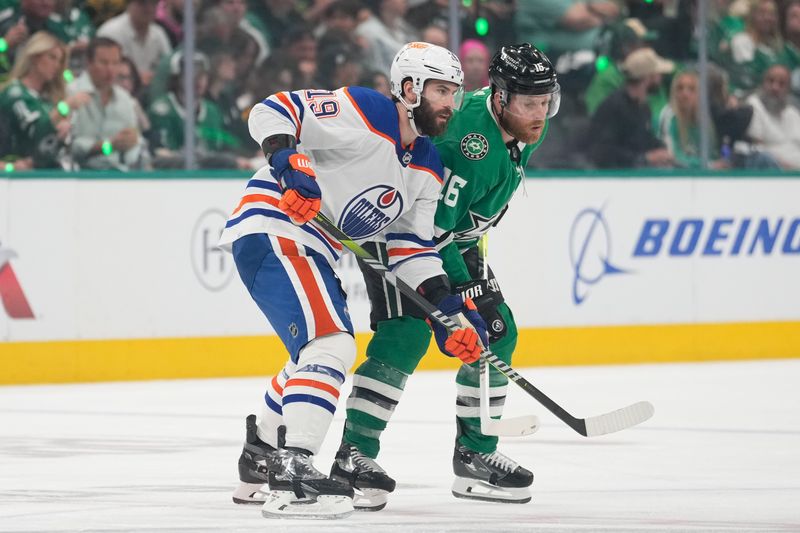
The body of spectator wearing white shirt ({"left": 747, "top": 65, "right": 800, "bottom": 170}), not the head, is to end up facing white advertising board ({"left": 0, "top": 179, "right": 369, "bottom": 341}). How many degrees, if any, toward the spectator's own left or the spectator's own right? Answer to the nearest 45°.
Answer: approximately 45° to the spectator's own right

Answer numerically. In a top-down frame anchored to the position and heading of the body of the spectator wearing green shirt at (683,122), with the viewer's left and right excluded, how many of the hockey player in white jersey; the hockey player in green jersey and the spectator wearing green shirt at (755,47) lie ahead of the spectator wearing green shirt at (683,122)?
2

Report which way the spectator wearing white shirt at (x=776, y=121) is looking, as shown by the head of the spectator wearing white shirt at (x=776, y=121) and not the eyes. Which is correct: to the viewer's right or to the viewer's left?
to the viewer's left

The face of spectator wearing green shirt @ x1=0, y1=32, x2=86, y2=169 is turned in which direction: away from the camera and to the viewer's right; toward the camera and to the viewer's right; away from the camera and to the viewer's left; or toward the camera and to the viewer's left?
toward the camera and to the viewer's right

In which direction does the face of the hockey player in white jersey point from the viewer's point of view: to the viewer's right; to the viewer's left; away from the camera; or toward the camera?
to the viewer's right

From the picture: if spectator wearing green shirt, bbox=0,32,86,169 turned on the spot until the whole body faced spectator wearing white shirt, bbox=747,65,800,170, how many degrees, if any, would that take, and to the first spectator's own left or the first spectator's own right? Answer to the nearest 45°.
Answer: approximately 45° to the first spectator's own left

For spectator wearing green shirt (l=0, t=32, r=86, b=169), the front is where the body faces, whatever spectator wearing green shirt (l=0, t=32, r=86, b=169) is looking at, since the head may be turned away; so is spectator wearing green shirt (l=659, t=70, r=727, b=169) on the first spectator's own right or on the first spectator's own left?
on the first spectator's own left
